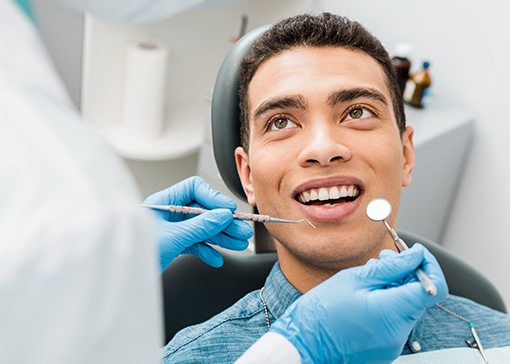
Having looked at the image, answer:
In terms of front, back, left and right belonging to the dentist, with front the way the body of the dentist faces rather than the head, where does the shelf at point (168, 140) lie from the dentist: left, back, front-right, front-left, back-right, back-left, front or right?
front-left

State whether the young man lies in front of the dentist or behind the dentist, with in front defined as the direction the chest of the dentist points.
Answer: in front

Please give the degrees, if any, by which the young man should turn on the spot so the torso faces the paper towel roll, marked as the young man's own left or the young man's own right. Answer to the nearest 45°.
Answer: approximately 135° to the young man's own right

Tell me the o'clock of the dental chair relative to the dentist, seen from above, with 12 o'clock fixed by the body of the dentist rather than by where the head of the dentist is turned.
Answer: The dental chair is roughly at 11 o'clock from the dentist.

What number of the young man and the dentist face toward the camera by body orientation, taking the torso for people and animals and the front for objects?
1

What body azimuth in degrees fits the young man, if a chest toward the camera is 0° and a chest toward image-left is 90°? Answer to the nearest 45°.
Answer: approximately 0°

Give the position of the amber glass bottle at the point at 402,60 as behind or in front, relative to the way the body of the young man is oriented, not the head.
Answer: behind

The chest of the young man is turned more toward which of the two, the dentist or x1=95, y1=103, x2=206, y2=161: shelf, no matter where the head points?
the dentist

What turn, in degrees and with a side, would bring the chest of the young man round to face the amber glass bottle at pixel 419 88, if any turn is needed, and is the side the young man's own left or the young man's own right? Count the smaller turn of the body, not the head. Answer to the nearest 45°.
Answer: approximately 180°

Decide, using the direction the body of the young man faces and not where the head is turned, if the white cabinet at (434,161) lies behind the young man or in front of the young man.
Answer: behind
